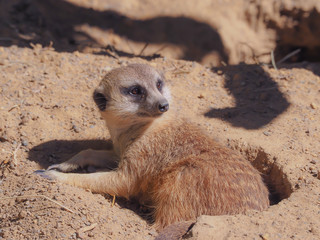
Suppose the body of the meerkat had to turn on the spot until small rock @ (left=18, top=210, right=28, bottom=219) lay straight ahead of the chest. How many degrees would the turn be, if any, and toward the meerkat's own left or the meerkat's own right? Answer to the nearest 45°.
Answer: approximately 45° to the meerkat's own left

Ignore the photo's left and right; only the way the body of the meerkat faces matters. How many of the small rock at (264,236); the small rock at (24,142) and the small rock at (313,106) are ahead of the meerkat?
1

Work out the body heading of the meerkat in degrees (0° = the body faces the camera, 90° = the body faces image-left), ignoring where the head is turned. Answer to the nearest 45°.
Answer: approximately 90°

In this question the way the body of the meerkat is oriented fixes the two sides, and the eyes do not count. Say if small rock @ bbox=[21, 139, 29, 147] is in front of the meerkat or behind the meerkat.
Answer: in front

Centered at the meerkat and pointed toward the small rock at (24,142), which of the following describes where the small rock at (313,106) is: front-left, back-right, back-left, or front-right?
back-right

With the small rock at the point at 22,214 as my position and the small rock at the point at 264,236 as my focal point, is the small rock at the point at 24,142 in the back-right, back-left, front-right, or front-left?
back-left

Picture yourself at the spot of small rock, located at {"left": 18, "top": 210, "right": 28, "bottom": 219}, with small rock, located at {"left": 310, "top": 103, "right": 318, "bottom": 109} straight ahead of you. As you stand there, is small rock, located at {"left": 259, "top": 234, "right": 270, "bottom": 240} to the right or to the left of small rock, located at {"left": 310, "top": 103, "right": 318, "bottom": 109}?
right

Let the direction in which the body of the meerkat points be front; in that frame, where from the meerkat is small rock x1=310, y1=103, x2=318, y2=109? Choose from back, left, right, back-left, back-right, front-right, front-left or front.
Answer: back-right

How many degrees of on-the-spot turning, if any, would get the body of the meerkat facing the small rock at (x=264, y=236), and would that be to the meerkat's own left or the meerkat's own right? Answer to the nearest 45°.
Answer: approximately 135° to the meerkat's own left
